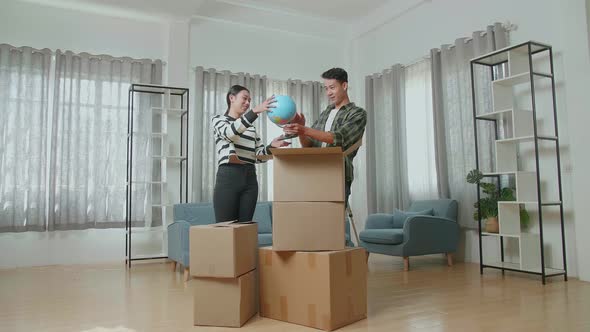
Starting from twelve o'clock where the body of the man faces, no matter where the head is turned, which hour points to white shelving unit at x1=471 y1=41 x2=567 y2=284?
The white shelving unit is roughly at 6 o'clock from the man.

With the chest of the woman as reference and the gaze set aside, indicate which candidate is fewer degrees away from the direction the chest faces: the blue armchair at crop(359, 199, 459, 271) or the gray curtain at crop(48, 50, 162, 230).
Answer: the blue armchair

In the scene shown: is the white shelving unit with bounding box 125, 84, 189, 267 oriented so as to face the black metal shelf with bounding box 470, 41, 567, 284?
no

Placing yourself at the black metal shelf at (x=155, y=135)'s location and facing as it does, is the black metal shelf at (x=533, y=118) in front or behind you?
in front

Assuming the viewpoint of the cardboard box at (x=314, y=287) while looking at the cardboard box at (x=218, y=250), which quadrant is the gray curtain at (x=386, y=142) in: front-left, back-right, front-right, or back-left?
back-right

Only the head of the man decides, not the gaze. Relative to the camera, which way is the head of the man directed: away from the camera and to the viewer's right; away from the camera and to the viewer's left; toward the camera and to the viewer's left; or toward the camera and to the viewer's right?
toward the camera and to the viewer's left

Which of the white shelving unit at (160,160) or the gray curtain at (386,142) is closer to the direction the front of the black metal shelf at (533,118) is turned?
the white shelving unit

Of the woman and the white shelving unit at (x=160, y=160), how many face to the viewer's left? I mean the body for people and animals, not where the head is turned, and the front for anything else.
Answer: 0

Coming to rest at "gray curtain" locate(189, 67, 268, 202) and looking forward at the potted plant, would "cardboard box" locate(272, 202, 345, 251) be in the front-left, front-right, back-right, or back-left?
front-right

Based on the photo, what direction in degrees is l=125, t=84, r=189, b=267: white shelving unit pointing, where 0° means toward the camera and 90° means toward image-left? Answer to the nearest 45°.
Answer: approximately 315°

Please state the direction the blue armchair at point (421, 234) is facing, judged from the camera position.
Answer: facing the viewer and to the left of the viewer

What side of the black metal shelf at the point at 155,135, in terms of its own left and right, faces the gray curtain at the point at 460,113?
left
